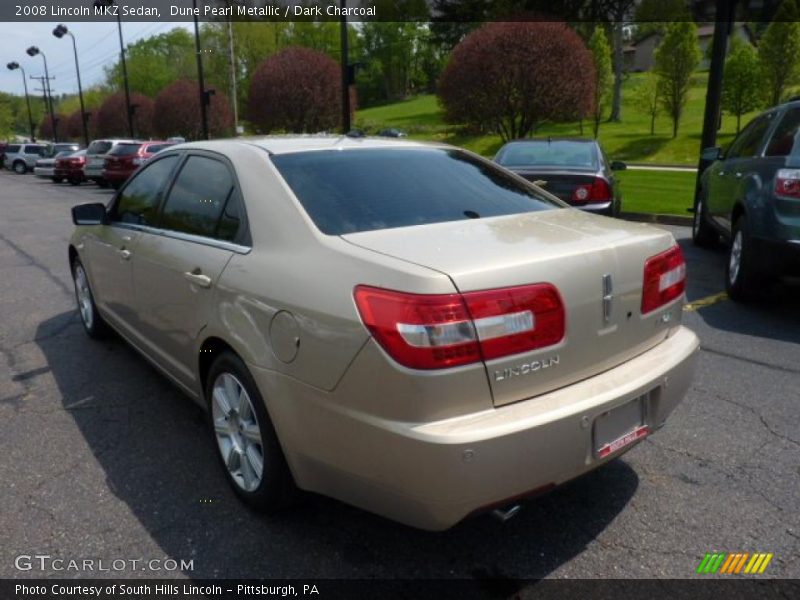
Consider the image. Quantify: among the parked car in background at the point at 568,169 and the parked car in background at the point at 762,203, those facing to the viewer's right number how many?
0

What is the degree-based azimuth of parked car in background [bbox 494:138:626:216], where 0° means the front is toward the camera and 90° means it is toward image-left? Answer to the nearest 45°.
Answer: approximately 180°

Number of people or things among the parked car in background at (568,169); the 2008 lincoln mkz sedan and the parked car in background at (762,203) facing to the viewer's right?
0

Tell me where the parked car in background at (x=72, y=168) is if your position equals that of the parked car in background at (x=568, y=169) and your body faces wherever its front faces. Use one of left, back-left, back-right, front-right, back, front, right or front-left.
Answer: front-left

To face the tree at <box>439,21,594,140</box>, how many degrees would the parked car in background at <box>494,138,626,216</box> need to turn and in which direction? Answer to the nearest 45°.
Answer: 0° — it already faces it

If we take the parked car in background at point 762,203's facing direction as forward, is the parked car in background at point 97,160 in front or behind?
in front

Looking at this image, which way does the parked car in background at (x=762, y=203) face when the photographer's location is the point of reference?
facing away from the viewer and to the left of the viewer

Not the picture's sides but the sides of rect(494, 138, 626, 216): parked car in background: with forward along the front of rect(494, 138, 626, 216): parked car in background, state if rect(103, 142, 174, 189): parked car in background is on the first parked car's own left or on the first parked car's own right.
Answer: on the first parked car's own left

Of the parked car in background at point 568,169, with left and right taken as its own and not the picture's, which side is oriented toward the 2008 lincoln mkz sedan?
back

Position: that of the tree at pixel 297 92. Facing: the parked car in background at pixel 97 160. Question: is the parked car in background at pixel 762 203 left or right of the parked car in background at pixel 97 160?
left

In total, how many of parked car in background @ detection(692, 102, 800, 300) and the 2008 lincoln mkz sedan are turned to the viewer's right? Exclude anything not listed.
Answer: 0

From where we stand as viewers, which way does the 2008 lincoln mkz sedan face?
facing away from the viewer and to the left of the viewer

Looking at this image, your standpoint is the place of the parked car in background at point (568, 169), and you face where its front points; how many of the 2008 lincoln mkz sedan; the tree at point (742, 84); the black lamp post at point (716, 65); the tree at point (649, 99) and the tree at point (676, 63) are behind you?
1

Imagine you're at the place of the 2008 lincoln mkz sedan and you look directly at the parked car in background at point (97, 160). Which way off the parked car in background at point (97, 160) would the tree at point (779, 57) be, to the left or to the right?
right

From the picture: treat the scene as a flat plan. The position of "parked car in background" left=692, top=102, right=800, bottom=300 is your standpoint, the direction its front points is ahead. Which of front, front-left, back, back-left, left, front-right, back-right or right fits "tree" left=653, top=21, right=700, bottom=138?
front-right
